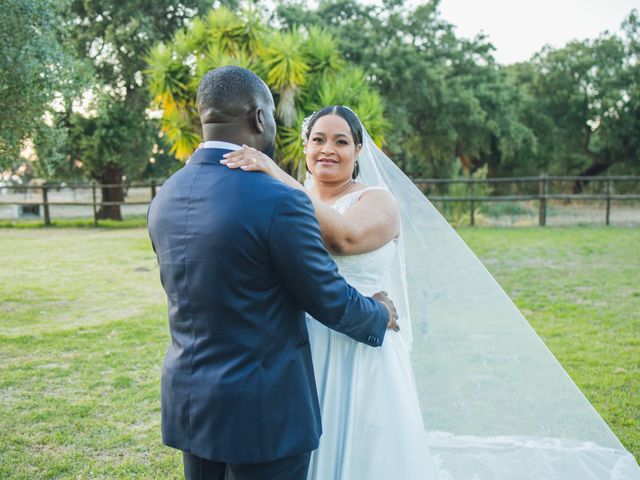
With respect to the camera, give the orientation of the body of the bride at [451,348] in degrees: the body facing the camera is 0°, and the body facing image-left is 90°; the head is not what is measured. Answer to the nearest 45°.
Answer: approximately 45°

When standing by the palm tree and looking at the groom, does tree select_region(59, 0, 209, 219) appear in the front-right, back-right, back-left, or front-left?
back-right

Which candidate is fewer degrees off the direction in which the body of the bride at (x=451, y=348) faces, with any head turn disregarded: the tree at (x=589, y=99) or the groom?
the groom

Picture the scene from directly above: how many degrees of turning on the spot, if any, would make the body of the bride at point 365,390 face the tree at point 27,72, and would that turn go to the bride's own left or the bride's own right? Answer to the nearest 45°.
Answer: approximately 90° to the bride's own right

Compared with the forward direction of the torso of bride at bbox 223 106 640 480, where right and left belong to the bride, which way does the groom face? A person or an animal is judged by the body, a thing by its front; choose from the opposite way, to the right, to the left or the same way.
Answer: the opposite way

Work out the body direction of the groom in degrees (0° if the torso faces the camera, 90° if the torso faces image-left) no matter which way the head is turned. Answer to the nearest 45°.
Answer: approximately 225°

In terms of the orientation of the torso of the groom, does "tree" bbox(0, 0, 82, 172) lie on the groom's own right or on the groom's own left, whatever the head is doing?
on the groom's own left

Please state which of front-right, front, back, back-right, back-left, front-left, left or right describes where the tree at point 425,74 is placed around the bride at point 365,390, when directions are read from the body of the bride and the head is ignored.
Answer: back-right

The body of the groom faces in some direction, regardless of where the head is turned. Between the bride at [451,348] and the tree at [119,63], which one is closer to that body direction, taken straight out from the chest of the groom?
the bride

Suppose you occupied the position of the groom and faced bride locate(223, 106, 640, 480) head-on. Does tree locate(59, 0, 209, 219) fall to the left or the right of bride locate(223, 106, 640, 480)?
left

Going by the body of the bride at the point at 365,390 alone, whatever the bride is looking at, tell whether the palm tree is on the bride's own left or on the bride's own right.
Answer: on the bride's own right
